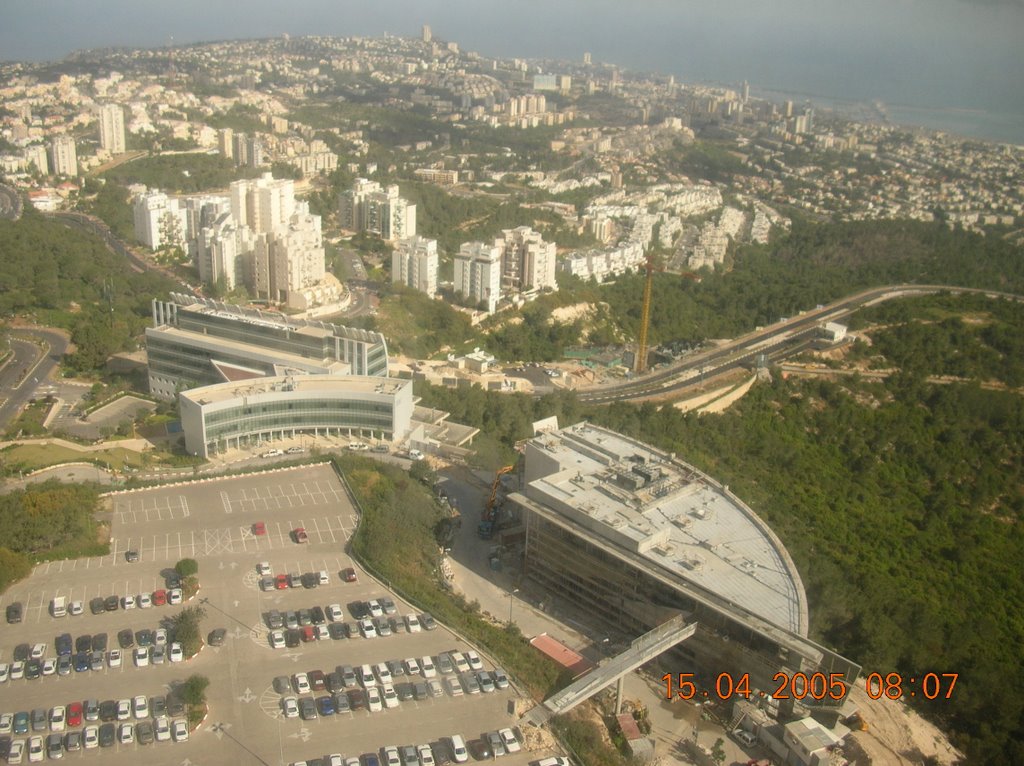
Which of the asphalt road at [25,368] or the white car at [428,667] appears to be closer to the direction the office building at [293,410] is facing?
the white car

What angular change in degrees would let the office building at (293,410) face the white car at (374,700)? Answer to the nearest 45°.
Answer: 0° — it already faces it

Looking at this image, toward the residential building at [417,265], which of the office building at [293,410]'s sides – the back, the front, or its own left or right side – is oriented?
back

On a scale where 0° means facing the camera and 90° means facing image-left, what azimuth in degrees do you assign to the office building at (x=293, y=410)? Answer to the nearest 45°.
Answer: approximately 0°

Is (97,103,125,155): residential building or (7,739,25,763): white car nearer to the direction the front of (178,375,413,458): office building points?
the white car

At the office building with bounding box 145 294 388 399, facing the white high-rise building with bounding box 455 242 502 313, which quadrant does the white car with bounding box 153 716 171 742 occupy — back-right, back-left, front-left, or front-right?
back-right

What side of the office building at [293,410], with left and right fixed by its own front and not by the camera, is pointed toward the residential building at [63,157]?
back

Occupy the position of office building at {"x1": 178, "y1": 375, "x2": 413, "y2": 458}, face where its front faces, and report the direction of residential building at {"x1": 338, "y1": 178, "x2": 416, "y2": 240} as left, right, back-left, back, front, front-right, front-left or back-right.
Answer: back

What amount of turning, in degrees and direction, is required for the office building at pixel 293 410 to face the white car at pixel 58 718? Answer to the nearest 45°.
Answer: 0° — it already faces it

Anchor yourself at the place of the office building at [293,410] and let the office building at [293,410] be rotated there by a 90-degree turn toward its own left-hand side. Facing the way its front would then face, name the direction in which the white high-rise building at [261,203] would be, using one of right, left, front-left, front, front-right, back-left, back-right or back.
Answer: left

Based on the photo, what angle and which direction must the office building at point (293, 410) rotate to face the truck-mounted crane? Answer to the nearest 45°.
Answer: approximately 45° to its left

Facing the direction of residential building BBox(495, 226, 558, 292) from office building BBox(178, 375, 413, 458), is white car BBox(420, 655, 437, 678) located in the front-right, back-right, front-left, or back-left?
back-right
